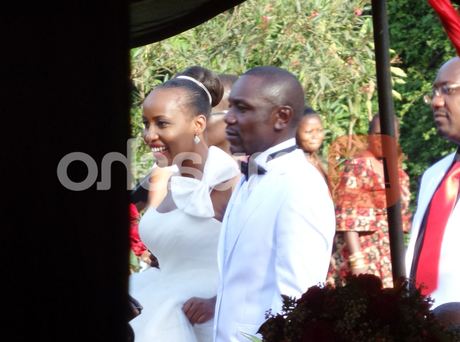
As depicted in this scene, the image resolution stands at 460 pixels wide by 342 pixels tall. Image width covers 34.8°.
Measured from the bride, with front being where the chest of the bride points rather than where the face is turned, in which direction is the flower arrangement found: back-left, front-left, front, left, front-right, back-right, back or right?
front-left

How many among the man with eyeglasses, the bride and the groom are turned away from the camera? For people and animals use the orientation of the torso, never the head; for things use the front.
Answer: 0

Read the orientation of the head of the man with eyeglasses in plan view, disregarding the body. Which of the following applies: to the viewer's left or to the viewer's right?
to the viewer's left

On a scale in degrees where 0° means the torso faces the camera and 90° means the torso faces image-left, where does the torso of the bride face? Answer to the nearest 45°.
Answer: approximately 45°

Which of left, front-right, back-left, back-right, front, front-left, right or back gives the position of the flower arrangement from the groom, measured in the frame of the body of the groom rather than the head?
front-left

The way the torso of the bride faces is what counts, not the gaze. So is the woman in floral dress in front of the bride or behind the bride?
behind

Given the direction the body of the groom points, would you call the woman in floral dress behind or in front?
behind

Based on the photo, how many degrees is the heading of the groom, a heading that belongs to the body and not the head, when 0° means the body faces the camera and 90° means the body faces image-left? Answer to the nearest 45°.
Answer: approximately 45°

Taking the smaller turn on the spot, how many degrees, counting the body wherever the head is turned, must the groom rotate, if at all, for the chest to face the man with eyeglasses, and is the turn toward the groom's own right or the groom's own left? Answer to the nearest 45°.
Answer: approximately 135° to the groom's own left

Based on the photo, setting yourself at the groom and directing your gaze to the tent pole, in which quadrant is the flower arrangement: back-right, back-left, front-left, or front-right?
front-right

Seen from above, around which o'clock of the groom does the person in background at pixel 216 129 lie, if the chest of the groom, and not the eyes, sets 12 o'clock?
The person in background is roughly at 4 o'clock from the groom.
